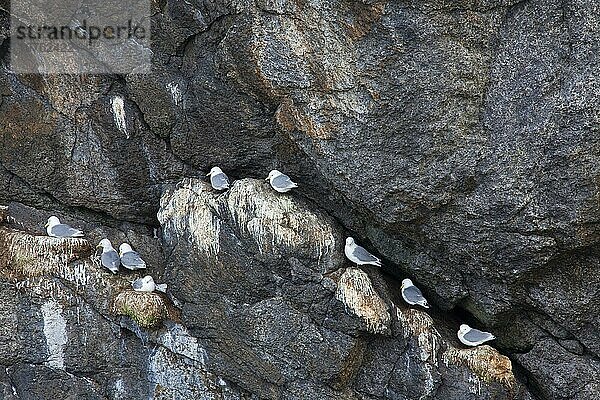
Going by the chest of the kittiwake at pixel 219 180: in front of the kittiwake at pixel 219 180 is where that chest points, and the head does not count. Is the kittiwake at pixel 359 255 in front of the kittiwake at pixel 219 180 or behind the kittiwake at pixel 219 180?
behind

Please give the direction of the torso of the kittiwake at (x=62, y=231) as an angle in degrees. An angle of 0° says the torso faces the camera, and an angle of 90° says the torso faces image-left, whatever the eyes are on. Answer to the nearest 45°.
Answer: approximately 90°

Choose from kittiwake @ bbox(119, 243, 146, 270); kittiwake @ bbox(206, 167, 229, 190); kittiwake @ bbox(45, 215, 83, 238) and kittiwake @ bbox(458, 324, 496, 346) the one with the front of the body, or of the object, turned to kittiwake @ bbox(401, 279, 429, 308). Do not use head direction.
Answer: kittiwake @ bbox(458, 324, 496, 346)

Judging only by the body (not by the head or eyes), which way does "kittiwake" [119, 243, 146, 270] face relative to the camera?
to the viewer's left

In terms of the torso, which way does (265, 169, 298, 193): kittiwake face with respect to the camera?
to the viewer's left

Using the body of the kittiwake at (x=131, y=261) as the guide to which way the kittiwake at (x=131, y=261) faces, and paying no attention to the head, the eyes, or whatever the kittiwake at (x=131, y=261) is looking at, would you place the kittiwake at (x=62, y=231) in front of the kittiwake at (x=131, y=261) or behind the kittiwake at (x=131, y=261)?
in front

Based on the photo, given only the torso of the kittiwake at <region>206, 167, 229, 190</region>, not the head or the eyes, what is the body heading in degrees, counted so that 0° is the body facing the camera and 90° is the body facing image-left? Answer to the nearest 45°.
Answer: approximately 90°

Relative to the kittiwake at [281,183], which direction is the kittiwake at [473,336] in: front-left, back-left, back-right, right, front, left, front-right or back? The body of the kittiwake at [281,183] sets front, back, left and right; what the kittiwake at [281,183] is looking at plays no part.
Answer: back

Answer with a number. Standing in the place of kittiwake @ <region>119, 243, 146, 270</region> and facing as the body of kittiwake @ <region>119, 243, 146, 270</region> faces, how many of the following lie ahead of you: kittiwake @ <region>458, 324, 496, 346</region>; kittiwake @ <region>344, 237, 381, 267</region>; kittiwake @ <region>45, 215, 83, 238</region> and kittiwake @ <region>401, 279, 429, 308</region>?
1

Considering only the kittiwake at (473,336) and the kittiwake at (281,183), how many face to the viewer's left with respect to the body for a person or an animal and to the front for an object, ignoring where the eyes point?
2

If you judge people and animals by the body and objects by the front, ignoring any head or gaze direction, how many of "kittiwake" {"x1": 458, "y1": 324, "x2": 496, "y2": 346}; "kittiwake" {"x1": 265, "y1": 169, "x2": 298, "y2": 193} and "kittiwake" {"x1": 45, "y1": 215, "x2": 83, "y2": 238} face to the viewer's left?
3

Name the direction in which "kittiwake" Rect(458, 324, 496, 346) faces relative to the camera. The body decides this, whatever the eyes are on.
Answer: to the viewer's left
